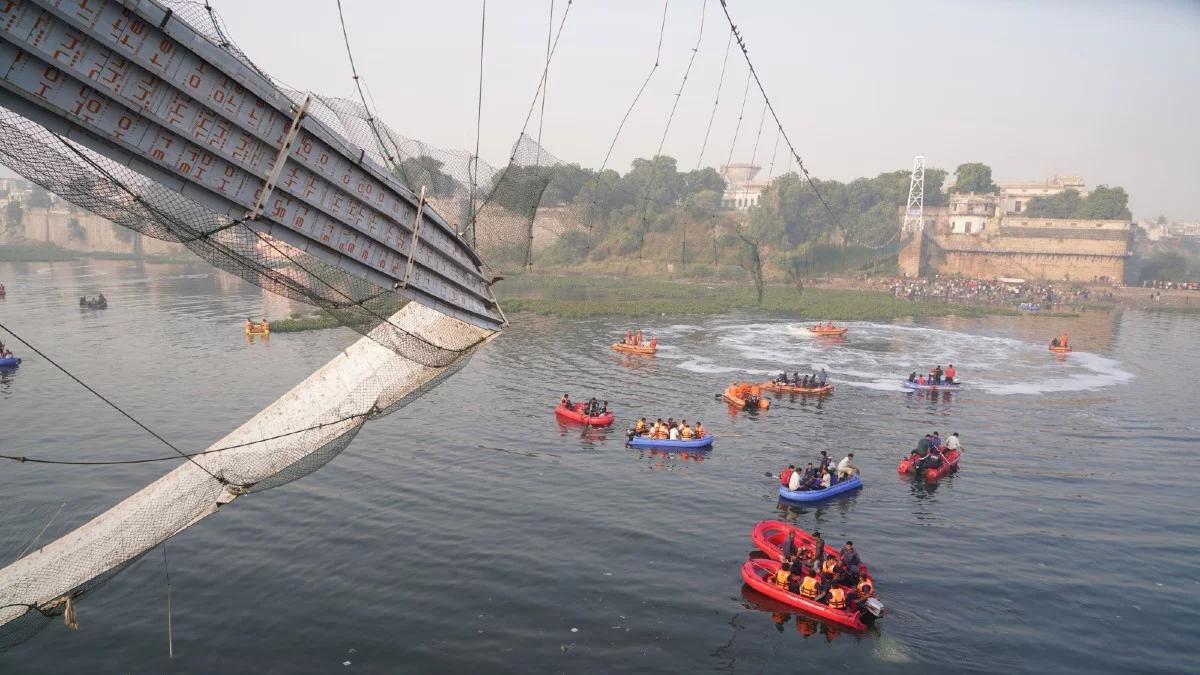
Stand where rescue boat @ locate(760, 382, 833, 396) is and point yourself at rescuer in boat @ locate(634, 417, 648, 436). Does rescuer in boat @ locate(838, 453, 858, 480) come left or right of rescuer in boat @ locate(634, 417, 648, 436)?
left

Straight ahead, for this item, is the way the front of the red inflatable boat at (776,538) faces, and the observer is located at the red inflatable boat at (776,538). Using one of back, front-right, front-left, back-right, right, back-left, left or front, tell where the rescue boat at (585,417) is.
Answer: front

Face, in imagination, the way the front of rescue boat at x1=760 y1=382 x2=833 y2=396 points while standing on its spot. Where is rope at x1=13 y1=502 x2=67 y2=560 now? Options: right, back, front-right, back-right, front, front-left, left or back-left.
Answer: front-left

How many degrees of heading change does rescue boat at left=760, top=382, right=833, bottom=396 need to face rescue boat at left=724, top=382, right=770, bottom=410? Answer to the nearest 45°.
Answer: approximately 45° to its left

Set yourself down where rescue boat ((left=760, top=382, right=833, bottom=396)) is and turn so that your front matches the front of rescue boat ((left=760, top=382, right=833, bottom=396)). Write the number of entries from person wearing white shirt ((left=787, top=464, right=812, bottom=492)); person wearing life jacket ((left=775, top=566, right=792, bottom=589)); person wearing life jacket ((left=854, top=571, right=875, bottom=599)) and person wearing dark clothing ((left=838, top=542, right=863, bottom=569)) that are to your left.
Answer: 4

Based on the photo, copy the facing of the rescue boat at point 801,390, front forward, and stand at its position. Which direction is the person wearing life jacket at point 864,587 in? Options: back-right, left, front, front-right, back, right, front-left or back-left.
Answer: left

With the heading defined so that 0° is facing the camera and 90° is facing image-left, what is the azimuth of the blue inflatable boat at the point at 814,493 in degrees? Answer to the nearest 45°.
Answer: approximately 270°

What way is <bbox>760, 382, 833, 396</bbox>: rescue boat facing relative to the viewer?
to the viewer's left

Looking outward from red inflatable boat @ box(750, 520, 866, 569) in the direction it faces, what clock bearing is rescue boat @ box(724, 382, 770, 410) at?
The rescue boat is roughly at 1 o'clock from the red inflatable boat.

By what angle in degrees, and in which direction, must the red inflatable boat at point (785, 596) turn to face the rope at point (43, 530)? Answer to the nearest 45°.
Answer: approximately 45° to its left

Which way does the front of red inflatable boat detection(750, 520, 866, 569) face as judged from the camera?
facing away from the viewer and to the left of the viewer
